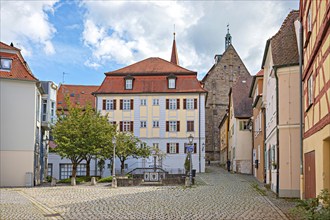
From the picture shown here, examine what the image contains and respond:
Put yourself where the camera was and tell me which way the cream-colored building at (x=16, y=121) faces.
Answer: facing to the right of the viewer

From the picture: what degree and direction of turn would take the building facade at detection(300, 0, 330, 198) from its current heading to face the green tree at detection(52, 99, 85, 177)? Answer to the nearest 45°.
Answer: approximately 45° to its right

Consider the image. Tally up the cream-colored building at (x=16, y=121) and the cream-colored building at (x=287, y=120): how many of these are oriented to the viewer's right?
1

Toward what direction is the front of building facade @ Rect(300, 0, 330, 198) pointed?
to the viewer's left

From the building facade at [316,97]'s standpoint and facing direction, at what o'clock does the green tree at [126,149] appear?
The green tree is roughly at 2 o'clock from the building facade.

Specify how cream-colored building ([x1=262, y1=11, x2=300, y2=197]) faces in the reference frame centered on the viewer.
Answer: facing to the left of the viewer

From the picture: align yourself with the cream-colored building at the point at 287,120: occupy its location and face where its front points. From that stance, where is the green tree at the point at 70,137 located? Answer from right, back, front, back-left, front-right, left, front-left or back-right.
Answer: front-right

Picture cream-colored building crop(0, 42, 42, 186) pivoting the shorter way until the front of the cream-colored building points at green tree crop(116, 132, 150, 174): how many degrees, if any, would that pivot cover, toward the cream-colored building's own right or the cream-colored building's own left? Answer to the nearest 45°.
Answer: approximately 45° to the cream-colored building's own left

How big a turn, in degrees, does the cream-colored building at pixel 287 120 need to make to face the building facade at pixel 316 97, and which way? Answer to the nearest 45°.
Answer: approximately 90° to its left

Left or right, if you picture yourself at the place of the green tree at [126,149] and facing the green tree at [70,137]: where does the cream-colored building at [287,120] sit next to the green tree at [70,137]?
left
